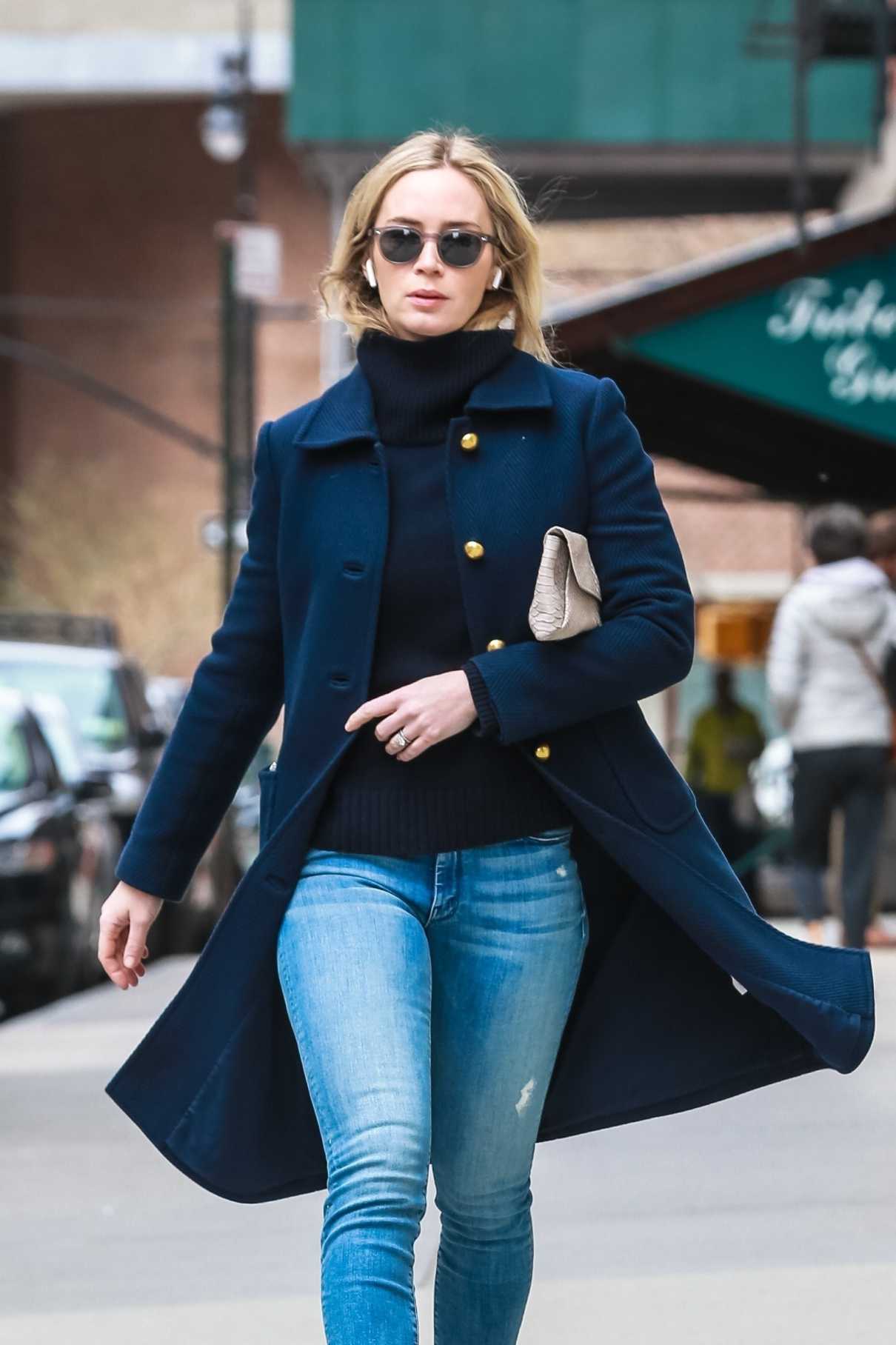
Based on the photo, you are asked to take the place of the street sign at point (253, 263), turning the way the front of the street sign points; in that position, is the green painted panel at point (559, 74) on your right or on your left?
on your left

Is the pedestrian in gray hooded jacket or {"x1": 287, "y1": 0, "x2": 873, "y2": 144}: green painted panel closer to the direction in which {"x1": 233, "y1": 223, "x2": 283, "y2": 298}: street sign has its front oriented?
the pedestrian in gray hooded jacket

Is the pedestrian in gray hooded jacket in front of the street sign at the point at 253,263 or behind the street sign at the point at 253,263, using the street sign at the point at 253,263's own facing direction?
in front

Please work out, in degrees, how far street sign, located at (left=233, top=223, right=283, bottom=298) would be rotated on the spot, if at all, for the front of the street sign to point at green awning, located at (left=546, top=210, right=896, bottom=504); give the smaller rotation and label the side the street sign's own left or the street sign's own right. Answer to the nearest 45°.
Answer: approximately 45° to the street sign's own left

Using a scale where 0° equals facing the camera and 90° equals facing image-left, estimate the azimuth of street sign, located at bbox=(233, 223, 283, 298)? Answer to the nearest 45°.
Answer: approximately 0°
